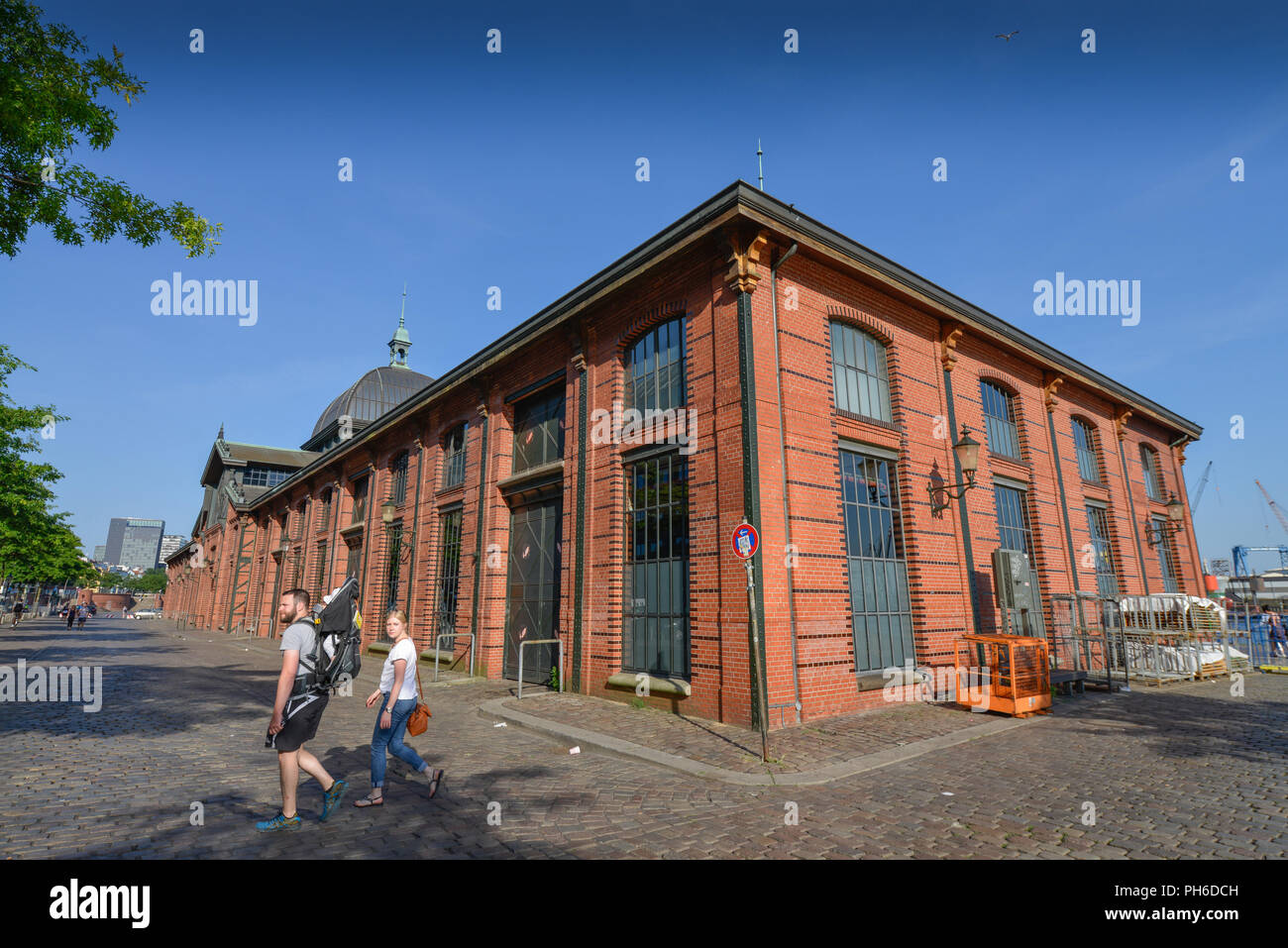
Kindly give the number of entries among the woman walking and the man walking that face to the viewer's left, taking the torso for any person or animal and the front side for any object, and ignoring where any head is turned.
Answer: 2

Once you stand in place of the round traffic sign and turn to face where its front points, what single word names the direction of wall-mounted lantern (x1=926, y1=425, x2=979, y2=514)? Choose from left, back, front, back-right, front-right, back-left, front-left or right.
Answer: back

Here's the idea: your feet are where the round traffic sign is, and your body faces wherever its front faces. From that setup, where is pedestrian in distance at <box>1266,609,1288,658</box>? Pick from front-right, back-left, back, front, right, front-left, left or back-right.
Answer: back

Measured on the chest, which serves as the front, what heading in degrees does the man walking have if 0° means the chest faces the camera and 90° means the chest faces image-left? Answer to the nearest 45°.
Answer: approximately 90°
